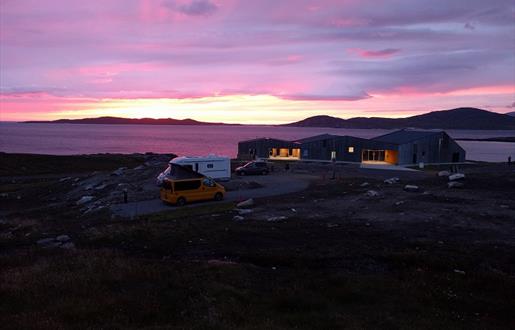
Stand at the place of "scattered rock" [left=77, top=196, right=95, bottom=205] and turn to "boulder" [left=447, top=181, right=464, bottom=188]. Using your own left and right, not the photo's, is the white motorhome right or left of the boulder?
left

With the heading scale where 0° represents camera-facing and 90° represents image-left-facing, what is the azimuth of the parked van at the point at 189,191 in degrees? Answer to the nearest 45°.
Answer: approximately 225°

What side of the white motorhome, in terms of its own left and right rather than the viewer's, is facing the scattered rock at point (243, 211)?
left

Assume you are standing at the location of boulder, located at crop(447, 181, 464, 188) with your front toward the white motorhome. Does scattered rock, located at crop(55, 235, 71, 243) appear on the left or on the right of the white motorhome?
left

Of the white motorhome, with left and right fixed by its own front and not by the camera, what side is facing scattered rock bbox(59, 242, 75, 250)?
left

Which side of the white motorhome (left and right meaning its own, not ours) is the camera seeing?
left

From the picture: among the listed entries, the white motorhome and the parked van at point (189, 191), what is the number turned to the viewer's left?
1

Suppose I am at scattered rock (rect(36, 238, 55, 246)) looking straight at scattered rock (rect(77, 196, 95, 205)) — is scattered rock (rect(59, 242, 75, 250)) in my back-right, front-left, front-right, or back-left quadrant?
back-right
